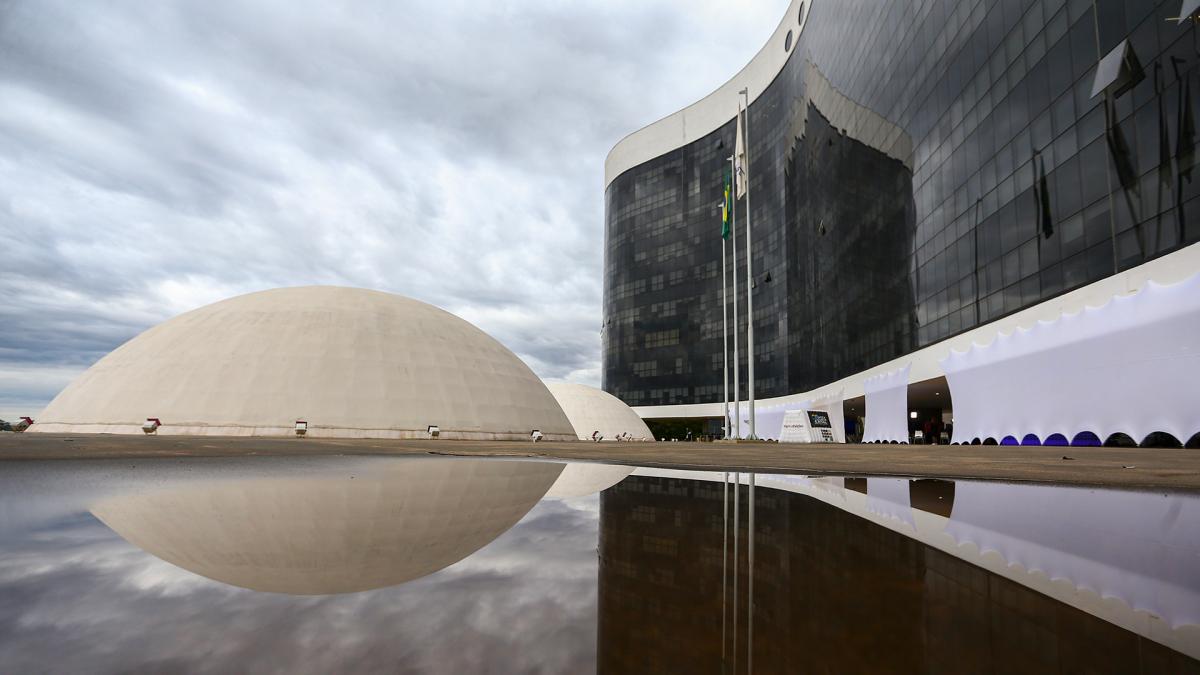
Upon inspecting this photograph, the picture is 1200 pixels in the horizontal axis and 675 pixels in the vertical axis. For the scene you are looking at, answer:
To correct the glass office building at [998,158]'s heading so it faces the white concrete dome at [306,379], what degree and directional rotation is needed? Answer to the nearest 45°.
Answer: approximately 45° to its right

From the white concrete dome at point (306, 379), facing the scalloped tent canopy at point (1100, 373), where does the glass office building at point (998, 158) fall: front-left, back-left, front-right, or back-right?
front-left

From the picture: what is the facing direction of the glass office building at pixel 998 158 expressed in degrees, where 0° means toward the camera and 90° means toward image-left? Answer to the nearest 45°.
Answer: approximately 45°
